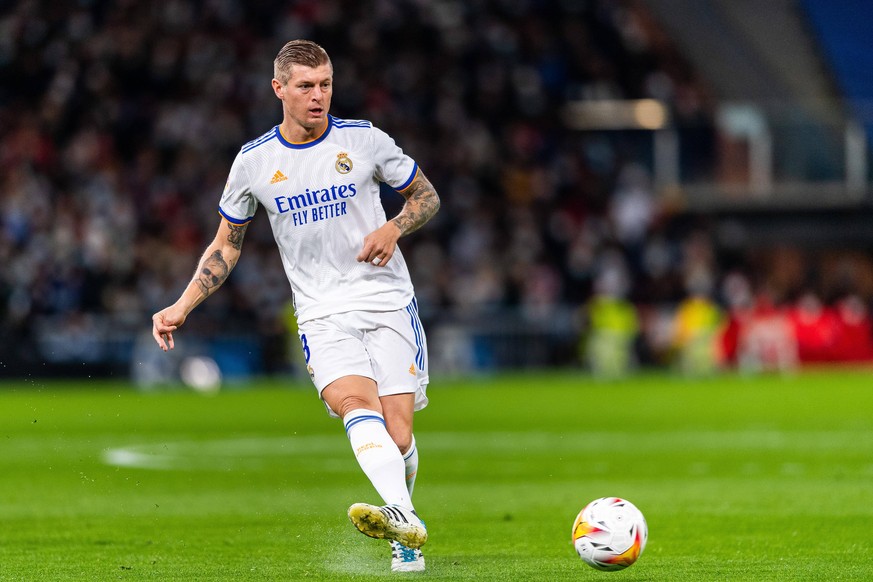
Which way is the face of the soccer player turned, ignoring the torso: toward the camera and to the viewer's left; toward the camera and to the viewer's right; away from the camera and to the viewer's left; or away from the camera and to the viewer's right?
toward the camera and to the viewer's right

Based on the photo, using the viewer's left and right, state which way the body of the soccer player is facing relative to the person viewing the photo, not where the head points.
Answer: facing the viewer
